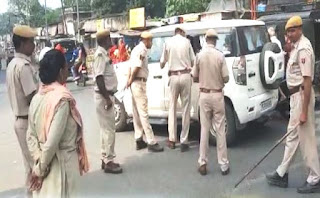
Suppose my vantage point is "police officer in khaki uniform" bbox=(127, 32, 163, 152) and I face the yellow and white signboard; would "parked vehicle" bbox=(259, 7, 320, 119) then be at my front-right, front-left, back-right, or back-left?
front-right

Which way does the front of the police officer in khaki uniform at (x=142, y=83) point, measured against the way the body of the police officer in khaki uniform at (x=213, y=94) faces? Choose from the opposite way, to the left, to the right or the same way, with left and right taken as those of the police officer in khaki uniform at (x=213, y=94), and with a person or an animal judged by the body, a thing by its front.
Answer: to the right

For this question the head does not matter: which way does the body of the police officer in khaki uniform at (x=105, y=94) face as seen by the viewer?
to the viewer's right

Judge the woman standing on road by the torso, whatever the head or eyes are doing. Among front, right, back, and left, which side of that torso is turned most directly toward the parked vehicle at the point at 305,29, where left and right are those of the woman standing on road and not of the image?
front

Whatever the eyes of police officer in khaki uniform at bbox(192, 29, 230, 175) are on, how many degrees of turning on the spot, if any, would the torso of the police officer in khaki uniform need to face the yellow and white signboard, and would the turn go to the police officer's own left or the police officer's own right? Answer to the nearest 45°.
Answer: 0° — they already face it

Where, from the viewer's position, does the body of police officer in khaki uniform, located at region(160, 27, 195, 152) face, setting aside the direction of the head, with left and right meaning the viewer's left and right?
facing away from the viewer

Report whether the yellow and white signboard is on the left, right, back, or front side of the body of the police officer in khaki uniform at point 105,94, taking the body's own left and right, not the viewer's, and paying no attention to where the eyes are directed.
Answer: left

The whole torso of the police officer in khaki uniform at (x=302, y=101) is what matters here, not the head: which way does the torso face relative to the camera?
to the viewer's left

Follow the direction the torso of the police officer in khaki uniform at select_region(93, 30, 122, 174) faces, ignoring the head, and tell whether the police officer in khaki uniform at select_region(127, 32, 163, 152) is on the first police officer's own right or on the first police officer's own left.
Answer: on the first police officer's own left

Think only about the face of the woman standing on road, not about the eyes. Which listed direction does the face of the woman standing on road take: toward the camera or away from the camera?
away from the camera
